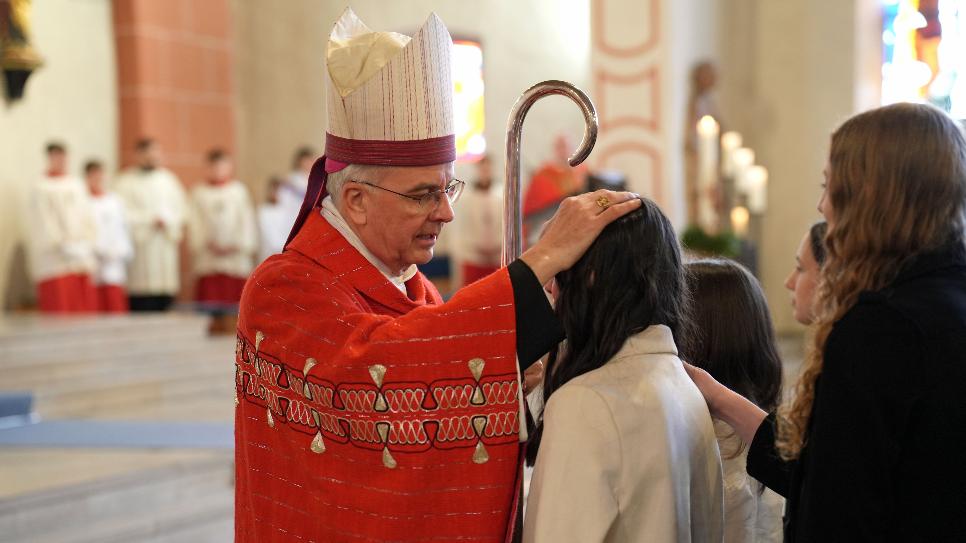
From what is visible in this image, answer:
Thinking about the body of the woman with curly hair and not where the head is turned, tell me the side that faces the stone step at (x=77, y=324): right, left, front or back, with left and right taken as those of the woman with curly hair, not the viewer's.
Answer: front

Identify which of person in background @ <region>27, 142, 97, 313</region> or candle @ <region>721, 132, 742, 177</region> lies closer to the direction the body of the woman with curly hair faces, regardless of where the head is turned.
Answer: the person in background

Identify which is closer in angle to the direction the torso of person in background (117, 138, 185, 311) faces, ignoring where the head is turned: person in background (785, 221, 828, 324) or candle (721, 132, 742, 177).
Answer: the person in background

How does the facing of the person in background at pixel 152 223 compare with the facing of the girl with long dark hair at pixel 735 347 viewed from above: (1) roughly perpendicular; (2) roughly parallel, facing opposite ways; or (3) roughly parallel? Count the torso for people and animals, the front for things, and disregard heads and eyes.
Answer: roughly parallel, facing opposite ways

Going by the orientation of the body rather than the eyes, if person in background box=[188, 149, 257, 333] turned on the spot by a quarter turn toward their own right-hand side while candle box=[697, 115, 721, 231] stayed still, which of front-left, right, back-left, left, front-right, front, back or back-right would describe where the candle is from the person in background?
back-left

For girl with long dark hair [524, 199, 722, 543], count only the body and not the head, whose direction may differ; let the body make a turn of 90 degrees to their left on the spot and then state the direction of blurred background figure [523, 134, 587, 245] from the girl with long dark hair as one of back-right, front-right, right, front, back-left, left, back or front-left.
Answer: back-right

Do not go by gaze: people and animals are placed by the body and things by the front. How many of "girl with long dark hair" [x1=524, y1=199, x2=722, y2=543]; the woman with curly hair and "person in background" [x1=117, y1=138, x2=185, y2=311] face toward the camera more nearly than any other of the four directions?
1

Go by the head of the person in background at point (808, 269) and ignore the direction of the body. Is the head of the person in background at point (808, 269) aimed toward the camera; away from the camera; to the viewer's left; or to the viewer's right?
to the viewer's left

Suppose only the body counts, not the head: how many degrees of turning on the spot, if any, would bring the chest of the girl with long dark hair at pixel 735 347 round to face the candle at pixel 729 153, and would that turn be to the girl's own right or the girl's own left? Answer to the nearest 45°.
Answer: approximately 45° to the girl's own right

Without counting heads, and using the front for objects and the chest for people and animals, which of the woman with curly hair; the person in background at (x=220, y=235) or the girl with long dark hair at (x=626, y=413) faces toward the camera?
the person in background

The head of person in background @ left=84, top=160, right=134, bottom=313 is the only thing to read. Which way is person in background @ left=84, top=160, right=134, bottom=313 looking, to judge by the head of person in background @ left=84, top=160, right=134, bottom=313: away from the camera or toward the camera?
toward the camera

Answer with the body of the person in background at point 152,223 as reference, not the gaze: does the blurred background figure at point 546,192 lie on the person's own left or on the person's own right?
on the person's own left

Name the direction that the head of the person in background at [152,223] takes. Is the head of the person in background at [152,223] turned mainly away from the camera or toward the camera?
toward the camera

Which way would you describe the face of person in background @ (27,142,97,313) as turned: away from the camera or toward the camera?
toward the camera

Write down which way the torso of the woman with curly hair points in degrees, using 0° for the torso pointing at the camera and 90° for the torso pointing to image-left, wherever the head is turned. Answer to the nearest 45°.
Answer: approximately 135°

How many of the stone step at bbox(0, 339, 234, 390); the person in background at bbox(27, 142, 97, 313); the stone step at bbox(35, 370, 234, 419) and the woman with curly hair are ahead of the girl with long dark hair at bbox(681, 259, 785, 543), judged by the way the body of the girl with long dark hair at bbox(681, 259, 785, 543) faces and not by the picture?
3
